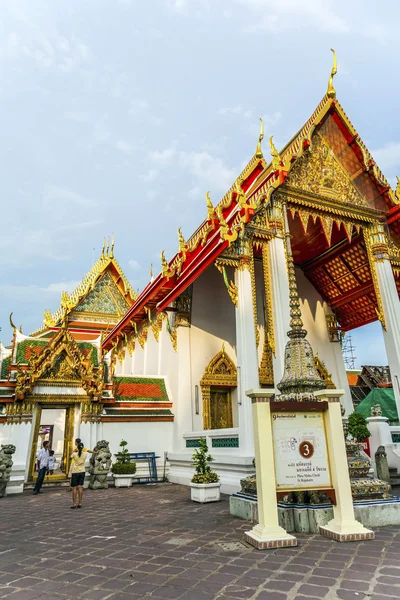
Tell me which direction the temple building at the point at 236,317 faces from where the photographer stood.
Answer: facing the viewer and to the right of the viewer

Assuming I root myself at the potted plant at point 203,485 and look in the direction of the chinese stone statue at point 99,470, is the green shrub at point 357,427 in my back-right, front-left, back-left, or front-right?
back-right

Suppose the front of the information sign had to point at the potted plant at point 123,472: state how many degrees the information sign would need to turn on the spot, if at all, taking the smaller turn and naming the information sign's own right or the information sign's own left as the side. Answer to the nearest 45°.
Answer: approximately 135° to the information sign's own right

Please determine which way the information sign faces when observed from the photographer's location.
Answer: facing the viewer

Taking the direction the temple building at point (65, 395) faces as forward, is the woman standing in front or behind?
in front

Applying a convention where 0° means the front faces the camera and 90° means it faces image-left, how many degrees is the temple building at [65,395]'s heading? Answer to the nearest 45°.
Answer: approximately 0°

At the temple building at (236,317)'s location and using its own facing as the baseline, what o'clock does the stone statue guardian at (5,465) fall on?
The stone statue guardian is roughly at 4 o'clock from the temple building.

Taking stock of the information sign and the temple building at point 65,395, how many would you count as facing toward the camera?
2
